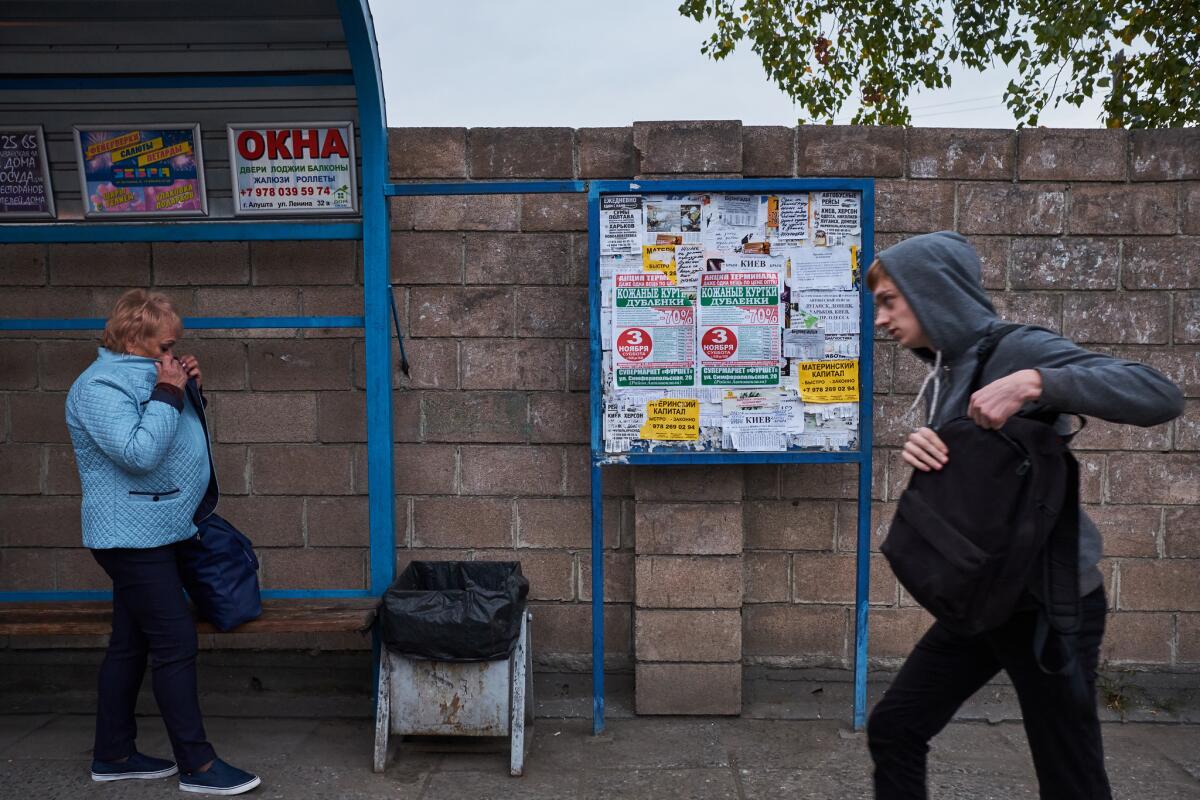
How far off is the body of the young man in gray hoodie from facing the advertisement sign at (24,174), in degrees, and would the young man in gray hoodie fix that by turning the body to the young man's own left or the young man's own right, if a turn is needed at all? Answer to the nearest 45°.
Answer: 0° — they already face it

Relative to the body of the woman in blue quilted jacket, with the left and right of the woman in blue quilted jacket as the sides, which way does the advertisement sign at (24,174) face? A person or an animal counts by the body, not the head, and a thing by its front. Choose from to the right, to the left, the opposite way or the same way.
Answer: to the right

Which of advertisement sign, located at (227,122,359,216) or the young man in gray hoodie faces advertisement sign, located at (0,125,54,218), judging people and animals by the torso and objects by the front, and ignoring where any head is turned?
the young man in gray hoodie

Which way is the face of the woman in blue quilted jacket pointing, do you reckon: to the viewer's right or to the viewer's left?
to the viewer's right

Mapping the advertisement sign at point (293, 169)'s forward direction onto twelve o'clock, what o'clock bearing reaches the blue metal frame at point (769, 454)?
The blue metal frame is roughly at 10 o'clock from the advertisement sign.

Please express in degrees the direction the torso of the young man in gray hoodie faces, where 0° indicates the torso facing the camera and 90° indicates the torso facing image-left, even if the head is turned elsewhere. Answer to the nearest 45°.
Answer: approximately 90°

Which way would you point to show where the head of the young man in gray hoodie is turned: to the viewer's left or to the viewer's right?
to the viewer's left

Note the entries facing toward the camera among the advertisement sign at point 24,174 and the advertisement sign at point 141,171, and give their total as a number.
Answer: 2

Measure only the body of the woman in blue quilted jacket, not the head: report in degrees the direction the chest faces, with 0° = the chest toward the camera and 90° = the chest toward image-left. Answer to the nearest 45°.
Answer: approximately 270°
